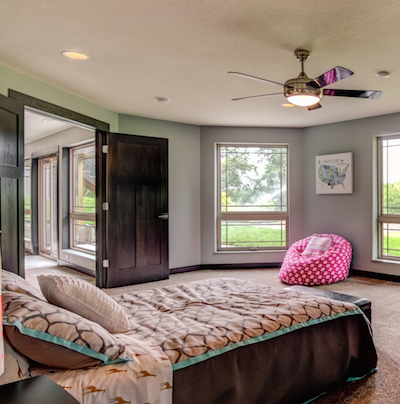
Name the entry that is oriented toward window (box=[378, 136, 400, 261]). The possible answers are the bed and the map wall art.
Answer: the bed

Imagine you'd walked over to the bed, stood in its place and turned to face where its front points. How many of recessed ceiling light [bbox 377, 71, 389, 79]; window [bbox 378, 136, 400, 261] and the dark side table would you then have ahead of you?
2

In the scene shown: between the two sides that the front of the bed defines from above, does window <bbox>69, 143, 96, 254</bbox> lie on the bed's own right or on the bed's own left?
on the bed's own left

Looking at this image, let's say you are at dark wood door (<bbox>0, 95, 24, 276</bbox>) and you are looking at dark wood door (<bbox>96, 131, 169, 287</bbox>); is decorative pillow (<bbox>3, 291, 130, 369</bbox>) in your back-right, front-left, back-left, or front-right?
back-right

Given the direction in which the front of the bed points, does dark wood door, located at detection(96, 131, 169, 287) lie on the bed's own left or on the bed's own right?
on the bed's own left

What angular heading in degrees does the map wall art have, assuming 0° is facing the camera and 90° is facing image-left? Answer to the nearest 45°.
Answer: approximately 45°

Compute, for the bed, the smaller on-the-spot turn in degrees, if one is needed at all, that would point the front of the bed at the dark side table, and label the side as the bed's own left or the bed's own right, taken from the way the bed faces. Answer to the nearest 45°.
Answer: approximately 180°

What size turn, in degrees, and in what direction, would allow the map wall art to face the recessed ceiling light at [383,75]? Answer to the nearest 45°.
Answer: approximately 45° to its left

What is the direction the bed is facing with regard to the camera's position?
facing away from the viewer and to the right of the viewer

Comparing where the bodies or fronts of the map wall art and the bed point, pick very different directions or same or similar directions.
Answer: very different directions
